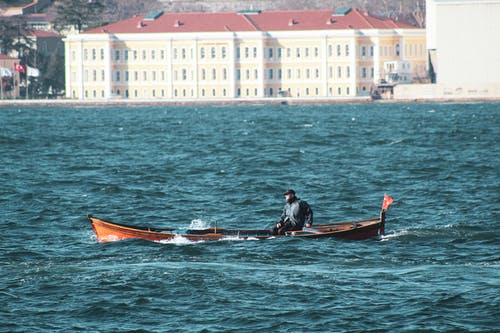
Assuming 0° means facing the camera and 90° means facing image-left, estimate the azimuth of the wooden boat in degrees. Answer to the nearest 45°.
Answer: approximately 90°
